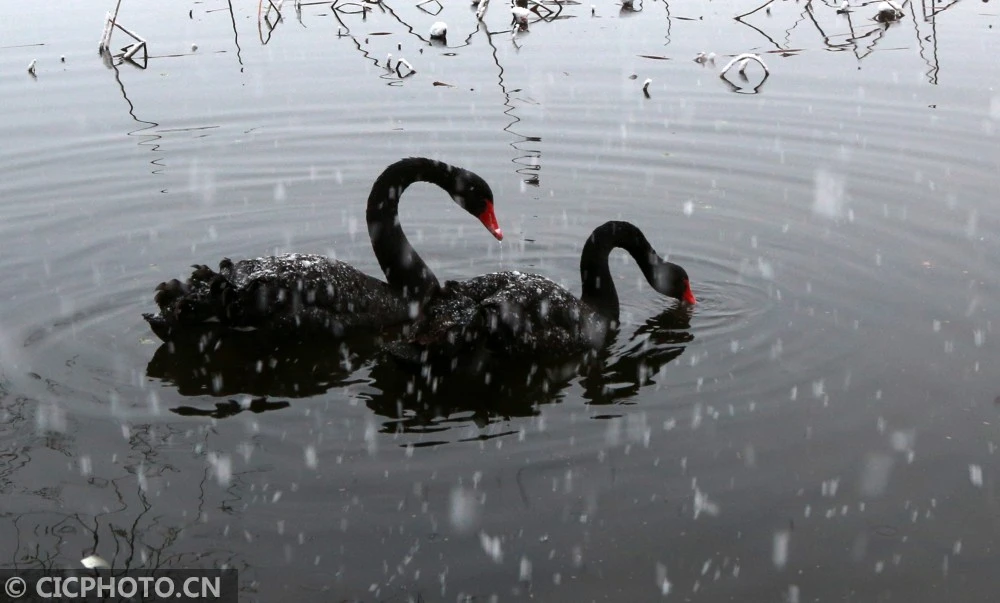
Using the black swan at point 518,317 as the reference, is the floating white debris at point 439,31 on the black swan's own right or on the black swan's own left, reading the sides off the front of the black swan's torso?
on the black swan's own left

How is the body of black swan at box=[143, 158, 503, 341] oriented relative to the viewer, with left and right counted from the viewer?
facing to the right of the viewer

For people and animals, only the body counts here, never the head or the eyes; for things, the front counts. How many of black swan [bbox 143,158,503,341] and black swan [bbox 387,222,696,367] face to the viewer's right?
2

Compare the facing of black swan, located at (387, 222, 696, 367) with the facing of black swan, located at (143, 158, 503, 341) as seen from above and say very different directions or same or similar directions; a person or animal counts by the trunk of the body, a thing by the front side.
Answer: same or similar directions

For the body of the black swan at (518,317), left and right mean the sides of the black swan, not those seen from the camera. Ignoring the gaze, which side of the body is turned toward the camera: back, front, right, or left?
right

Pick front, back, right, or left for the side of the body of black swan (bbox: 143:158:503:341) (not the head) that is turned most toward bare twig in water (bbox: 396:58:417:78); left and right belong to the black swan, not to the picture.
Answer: left
